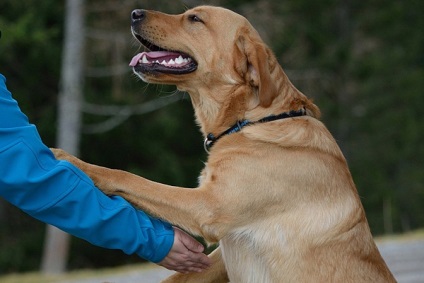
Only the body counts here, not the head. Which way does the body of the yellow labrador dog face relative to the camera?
to the viewer's left

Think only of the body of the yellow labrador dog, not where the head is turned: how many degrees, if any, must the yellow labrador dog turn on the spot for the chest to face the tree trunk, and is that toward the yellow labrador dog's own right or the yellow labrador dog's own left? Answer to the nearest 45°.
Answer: approximately 90° to the yellow labrador dog's own right
